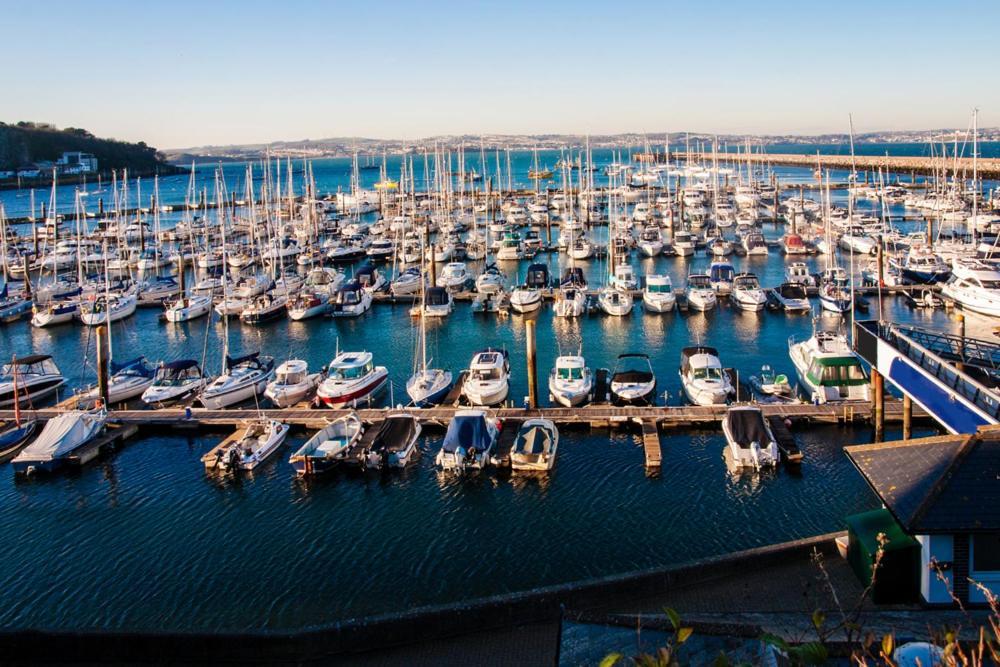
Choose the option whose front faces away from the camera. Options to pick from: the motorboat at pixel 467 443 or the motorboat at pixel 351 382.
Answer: the motorboat at pixel 467 443

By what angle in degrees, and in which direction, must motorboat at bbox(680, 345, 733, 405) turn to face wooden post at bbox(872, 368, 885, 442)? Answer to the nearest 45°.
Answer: approximately 45° to its left

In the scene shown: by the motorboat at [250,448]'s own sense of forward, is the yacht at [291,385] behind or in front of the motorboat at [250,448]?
in front

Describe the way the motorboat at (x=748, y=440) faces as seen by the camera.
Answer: facing away from the viewer

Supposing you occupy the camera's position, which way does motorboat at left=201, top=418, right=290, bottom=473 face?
facing away from the viewer and to the right of the viewer

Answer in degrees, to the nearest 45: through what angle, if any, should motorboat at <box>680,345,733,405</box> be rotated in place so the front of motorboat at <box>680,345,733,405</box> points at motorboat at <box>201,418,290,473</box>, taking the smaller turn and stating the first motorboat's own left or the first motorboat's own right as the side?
approximately 45° to the first motorboat's own right

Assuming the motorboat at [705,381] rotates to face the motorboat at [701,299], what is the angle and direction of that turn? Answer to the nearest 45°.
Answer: approximately 180°

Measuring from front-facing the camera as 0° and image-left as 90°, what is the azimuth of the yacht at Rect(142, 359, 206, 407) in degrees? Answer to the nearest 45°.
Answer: approximately 45°

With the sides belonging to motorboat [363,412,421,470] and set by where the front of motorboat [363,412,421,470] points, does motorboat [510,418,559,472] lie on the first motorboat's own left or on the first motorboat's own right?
on the first motorboat's own right

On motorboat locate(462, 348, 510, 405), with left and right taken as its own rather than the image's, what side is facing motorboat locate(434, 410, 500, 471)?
front

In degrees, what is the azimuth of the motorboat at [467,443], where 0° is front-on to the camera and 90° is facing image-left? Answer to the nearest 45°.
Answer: approximately 180°

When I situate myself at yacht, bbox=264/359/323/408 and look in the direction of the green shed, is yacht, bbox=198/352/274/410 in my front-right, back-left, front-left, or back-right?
back-right

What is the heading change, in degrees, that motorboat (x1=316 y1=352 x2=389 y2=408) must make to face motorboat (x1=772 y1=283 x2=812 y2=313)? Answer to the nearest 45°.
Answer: approximately 180°

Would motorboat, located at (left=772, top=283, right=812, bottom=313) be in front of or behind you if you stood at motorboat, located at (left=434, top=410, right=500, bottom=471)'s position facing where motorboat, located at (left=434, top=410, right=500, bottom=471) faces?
in front

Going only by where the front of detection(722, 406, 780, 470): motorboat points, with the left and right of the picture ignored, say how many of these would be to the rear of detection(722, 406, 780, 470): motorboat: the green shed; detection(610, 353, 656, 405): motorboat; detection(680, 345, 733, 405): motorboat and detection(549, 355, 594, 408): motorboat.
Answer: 1
